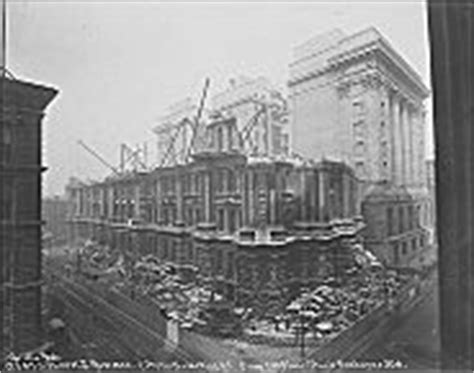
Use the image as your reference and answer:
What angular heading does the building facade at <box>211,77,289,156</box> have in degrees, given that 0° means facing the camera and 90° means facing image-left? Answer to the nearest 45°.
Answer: approximately 45°

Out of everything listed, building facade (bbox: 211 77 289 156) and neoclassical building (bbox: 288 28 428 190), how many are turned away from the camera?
0
